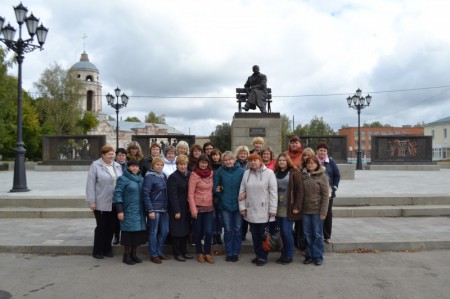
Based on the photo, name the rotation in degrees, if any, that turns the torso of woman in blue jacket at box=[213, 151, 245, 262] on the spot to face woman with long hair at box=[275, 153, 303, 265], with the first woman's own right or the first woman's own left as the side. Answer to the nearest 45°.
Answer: approximately 90° to the first woman's own left

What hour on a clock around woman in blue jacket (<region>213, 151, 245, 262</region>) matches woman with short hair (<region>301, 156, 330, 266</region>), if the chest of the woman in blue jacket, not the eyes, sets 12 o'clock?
The woman with short hair is roughly at 9 o'clock from the woman in blue jacket.

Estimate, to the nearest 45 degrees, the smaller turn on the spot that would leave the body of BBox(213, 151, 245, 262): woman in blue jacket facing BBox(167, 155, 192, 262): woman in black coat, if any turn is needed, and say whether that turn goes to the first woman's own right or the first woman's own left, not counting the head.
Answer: approximately 90° to the first woman's own right

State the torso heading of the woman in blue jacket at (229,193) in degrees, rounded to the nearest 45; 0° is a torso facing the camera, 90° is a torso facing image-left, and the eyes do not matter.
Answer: approximately 0°

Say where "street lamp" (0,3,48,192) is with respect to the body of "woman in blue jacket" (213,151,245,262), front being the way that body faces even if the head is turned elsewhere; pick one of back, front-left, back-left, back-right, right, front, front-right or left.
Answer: back-right

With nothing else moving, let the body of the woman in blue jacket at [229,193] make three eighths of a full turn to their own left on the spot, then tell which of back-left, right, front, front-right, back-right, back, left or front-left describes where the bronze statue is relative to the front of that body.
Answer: front-left

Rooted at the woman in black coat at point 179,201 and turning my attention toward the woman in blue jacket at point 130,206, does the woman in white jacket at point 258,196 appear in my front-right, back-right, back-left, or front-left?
back-left

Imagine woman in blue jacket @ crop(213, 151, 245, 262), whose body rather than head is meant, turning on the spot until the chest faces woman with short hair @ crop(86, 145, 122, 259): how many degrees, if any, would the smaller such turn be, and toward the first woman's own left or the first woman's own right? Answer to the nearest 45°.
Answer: approximately 90° to the first woman's own right

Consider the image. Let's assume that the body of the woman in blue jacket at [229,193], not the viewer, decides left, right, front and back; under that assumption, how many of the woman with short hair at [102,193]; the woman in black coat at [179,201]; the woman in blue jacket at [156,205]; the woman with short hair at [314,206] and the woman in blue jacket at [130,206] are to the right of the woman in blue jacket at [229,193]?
4

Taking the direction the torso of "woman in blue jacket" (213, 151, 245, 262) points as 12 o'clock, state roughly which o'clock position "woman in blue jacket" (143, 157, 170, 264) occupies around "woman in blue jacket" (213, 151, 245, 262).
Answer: "woman in blue jacket" (143, 157, 170, 264) is roughly at 3 o'clock from "woman in blue jacket" (213, 151, 245, 262).

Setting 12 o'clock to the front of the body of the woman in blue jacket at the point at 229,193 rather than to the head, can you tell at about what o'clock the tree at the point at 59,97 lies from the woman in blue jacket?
The tree is roughly at 5 o'clock from the woman in blue jacket.
